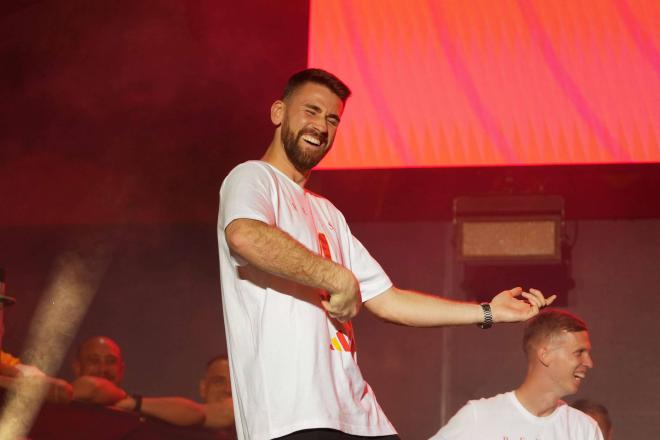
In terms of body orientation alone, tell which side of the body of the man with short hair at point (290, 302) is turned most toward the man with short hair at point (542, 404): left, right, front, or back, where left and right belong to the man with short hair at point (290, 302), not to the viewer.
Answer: left

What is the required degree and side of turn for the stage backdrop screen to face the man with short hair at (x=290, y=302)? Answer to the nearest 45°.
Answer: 0° — it already faces them

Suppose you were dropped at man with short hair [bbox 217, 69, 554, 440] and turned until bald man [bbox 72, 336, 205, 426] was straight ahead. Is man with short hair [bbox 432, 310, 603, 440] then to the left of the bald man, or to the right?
right

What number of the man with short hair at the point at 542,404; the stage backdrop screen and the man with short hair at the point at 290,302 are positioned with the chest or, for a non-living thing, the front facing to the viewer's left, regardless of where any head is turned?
0

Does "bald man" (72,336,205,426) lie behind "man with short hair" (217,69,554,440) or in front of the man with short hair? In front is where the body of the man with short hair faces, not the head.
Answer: behind

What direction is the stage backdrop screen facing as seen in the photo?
toward the camera

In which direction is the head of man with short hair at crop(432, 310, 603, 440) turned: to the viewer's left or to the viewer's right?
to the viewer's right

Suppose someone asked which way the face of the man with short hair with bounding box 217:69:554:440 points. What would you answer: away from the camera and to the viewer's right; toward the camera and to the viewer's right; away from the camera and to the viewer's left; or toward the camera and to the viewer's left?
toward the camera and to the viewer's right

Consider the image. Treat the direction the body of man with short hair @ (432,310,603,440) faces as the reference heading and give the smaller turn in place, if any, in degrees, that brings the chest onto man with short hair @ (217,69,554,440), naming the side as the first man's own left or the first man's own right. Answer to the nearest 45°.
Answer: approximately 45° to the first man's own right

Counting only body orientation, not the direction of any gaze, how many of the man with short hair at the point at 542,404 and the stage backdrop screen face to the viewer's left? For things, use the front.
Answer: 0

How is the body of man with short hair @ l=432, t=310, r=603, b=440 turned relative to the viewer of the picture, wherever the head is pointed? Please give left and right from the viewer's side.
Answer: facing the viewer and to the right of the viewer
